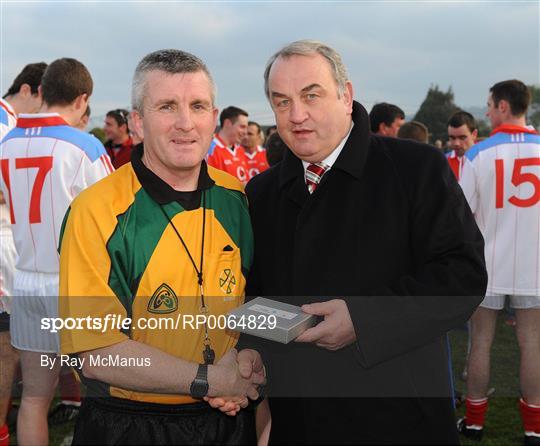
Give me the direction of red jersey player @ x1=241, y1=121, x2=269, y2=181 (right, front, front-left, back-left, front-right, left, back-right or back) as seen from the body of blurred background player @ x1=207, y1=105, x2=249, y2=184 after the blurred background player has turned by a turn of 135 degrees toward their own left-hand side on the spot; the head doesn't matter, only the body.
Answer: front

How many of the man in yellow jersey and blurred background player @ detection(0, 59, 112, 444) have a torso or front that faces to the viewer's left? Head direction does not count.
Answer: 0

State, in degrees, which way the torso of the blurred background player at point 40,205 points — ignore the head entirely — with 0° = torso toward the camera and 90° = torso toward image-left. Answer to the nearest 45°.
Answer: approximately 225°

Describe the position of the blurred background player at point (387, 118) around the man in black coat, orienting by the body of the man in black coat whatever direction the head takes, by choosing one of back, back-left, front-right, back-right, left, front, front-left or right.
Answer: back-right

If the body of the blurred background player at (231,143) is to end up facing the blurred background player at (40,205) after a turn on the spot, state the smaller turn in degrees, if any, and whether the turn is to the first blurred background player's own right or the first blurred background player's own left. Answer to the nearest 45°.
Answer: approximately 45° to the first blurred background player's own right

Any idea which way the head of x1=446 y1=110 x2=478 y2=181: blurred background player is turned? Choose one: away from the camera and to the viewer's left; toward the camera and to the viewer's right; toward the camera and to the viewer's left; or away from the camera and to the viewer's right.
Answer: toward the camera and to the viewer's left

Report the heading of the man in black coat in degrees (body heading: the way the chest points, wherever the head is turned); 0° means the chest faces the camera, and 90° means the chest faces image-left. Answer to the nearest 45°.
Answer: approximately 45°
